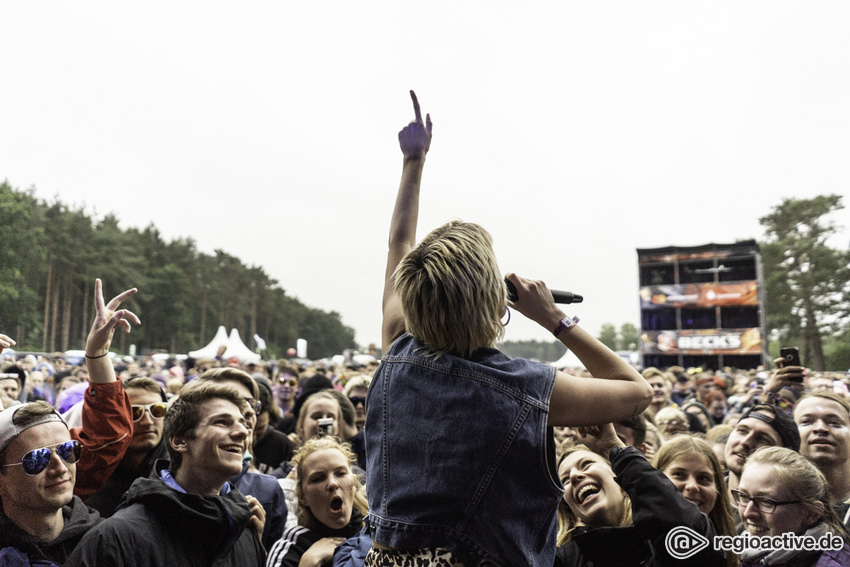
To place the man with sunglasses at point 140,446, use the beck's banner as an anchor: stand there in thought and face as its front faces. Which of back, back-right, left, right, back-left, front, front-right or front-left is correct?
front

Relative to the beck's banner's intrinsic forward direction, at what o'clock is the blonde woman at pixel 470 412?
The blonde woman is roughly at 12 o'clock from the beck's banner.

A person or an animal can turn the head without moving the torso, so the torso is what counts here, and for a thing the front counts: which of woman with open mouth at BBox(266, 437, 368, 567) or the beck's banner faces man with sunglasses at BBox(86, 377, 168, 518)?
the beck's banner

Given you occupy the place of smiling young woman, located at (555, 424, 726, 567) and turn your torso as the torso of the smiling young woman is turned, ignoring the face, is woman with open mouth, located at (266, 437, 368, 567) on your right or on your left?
on your right

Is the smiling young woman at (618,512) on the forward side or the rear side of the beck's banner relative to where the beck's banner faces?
on the forward side

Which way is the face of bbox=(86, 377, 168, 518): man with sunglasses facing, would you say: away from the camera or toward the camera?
toward the camera

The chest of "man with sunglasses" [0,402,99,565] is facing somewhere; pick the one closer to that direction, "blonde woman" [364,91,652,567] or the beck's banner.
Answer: the blonde woman

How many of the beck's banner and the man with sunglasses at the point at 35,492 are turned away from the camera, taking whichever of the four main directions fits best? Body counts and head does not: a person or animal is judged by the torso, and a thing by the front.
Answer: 0

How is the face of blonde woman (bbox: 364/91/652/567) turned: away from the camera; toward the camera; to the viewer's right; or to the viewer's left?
away from the camera

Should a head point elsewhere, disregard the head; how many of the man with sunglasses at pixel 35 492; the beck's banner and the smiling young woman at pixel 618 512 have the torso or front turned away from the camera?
0

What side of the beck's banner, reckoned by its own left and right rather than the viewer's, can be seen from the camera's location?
front

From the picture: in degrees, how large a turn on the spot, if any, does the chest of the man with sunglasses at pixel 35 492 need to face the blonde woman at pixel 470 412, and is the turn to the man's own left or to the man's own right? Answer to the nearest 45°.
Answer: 0° — they already face them

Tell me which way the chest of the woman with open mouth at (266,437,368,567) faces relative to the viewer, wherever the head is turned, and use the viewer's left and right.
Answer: facing the viewer and to the right of the viewer

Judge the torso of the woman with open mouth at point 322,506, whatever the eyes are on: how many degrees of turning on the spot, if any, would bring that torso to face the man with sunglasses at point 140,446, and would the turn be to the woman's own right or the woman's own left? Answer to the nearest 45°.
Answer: approximately 135° to the woman's own right

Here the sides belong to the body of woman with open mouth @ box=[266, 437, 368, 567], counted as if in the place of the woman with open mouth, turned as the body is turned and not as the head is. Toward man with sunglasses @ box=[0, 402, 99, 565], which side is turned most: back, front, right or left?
right
